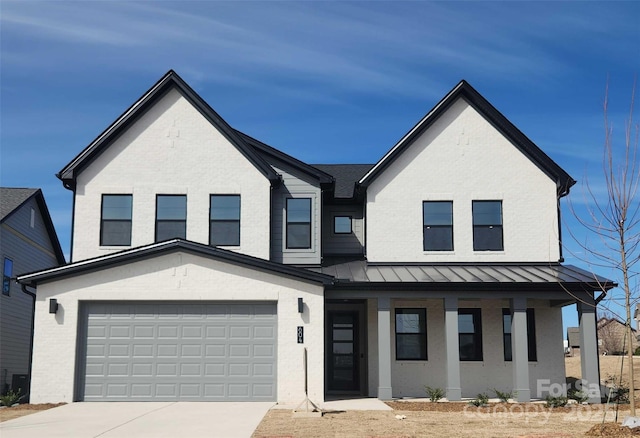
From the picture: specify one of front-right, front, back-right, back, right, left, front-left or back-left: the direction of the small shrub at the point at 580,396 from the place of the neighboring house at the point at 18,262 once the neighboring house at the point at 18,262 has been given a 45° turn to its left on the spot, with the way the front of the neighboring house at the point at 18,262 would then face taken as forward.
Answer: front

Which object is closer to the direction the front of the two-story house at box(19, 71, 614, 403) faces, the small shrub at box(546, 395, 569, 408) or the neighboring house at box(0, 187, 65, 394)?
the small shrub

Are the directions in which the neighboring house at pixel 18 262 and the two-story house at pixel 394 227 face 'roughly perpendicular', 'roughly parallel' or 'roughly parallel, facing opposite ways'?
roughly parallel

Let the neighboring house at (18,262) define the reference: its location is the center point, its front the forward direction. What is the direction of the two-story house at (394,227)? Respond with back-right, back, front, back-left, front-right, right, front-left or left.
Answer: front-left

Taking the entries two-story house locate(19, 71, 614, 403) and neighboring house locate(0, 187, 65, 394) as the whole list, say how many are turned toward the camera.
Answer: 2

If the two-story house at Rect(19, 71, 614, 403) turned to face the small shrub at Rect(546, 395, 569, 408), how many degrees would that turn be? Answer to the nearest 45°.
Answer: approximately 45° to its left

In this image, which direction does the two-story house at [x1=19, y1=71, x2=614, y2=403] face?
toward the camera

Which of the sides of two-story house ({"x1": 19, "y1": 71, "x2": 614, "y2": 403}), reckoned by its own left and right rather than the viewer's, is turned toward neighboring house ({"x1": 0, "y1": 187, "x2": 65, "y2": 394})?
right
